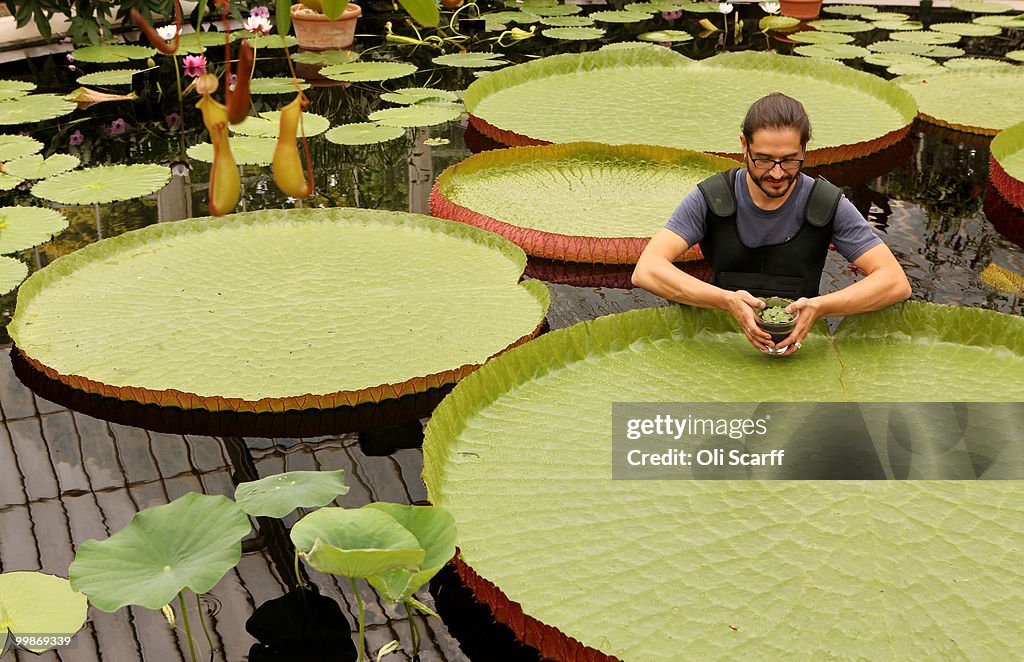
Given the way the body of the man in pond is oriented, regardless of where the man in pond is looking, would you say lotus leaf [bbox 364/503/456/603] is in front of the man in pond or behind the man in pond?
in front

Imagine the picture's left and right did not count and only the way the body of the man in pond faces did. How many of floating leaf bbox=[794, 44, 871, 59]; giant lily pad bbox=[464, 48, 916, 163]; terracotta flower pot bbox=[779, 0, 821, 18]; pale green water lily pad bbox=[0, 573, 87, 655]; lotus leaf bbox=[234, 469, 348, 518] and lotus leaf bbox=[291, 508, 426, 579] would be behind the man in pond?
3

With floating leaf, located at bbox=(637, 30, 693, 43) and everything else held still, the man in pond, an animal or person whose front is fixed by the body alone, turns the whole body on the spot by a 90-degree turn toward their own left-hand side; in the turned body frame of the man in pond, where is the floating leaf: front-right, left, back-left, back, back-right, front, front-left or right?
left

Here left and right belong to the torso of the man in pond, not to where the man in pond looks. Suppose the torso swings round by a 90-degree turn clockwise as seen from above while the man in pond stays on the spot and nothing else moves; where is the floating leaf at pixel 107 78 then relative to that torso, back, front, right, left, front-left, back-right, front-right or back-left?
front-right

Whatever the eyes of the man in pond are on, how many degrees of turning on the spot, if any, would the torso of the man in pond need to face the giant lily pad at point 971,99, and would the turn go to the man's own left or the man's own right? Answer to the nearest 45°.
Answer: approximately 180°

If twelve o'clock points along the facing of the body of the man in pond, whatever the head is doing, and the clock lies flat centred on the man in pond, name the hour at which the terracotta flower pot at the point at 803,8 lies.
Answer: The terracotta flower pot is roughly at 6 o'clock from the man in pond.

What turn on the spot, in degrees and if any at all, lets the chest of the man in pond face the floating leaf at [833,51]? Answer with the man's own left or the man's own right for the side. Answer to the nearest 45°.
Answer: approximately 180°

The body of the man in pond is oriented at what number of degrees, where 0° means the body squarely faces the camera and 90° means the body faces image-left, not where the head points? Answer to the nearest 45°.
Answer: approximately 0°

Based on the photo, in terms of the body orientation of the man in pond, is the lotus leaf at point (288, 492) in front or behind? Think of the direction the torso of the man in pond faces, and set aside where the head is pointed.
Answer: in front

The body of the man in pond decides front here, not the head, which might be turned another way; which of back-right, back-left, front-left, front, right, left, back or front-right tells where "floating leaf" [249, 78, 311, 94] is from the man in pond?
back-right

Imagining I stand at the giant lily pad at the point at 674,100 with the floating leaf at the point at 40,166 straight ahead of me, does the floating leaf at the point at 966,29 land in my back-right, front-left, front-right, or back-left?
back-right

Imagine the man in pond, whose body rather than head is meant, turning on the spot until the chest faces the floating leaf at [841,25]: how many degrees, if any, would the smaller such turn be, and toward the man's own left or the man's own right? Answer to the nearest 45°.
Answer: approximately 180°
